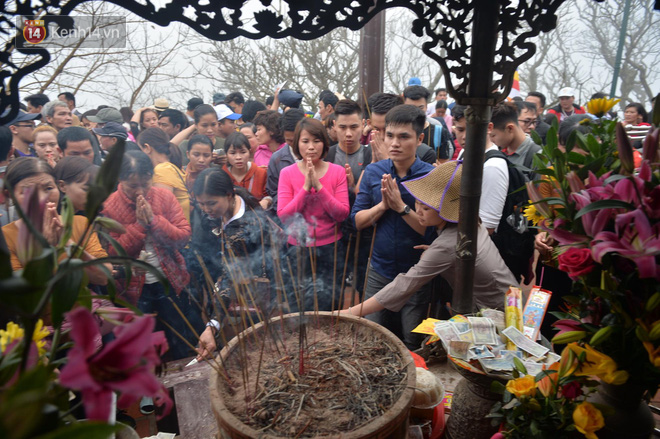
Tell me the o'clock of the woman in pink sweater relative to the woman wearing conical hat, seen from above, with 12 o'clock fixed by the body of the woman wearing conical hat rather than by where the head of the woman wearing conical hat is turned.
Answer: The woman in pink sweater is roughly at 1 o'clock from the woman wearing conical hat.

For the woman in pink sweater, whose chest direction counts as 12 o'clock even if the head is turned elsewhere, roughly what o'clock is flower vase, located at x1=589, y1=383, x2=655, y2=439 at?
The flower vase is roughly at 11 o'clock from the woman in pink sweater.

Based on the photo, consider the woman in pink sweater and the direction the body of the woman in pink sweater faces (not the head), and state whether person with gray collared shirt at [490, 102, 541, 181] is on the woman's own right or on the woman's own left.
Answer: on the woman's own left

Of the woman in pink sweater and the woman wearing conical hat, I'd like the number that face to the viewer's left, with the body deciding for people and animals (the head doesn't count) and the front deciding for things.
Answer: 1

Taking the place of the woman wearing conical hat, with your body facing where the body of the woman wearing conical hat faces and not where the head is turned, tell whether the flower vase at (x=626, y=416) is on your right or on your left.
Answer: on your left

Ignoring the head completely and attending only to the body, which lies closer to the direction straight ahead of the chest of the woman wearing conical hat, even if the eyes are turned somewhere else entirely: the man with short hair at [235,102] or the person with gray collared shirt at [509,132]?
the man with short hair

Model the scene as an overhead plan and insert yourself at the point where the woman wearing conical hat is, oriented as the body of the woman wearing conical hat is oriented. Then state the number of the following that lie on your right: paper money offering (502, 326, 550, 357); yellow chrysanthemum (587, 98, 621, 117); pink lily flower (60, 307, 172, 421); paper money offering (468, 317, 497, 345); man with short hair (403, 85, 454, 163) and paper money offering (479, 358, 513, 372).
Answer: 1

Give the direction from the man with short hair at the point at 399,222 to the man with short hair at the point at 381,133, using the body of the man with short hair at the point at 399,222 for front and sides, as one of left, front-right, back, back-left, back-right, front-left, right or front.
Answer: back-right

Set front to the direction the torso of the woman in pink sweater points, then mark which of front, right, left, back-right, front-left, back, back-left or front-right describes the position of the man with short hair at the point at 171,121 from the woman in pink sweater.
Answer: back-right

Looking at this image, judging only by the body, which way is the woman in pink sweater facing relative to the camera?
toward the camera

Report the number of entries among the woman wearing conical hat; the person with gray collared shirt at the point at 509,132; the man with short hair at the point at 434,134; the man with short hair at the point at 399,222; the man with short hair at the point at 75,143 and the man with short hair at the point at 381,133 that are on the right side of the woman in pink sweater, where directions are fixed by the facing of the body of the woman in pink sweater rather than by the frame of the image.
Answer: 1

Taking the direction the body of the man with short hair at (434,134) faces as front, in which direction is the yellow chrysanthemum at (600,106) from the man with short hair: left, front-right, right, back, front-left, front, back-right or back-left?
front-left

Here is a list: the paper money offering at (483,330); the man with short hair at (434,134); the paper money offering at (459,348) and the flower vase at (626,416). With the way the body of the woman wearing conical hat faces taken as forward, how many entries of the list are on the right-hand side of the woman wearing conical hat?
1

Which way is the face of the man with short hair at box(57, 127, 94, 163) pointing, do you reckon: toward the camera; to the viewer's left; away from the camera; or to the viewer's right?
toward the camera

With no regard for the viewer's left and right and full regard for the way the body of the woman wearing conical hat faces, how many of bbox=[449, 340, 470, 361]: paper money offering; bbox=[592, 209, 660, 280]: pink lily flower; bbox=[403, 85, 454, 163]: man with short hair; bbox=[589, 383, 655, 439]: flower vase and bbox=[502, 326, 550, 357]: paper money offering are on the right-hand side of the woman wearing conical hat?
1
